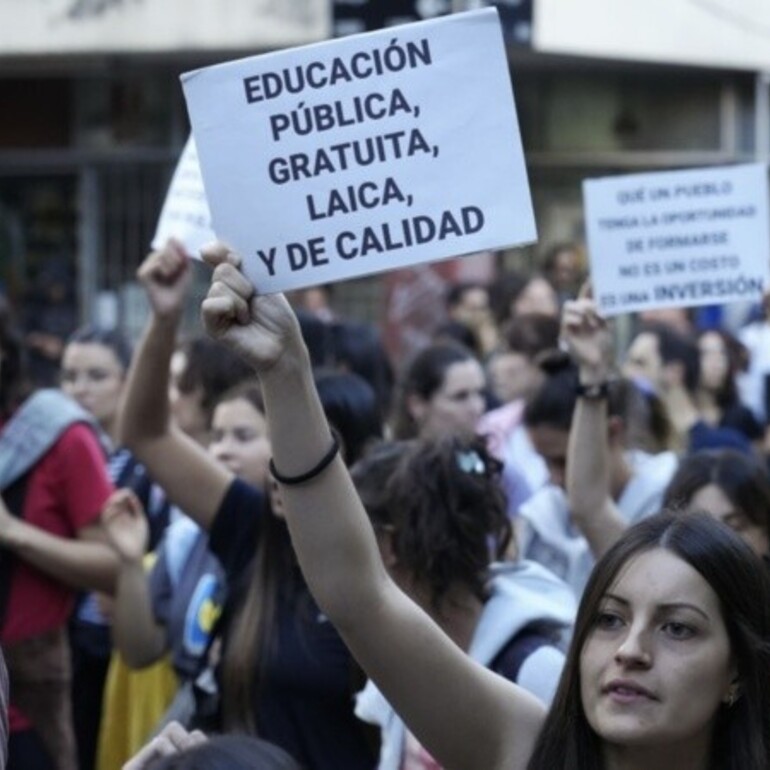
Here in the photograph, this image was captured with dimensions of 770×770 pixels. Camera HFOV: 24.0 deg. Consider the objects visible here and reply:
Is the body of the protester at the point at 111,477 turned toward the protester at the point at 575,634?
no

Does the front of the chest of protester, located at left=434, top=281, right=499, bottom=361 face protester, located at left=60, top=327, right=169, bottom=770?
no

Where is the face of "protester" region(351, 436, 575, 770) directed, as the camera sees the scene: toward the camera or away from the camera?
away from the camera

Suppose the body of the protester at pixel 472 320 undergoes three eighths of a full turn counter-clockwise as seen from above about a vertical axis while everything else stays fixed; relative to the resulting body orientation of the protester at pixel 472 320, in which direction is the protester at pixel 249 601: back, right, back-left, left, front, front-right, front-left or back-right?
back

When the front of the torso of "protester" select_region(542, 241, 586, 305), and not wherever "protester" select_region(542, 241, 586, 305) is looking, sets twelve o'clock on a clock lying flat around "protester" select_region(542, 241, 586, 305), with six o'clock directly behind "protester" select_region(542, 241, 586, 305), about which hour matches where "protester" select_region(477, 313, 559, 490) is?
"protester" select_region(477, 313, 559, 490) is roughly at 12 o'clock from "protester" select_region(542, 241, 586, 305).

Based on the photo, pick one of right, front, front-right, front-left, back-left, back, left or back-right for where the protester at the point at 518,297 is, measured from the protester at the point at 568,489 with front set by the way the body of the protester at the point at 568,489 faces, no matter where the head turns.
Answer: back-right

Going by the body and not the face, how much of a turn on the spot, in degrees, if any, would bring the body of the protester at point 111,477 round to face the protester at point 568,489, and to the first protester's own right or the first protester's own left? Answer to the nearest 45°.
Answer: approximately 90° to the first protester's own left

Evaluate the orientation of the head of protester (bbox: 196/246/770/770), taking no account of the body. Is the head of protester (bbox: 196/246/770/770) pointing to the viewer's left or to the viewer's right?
to the viewer's left

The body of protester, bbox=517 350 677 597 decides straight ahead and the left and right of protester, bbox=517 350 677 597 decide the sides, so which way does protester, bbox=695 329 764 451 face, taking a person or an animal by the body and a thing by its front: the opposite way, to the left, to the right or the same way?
the same way

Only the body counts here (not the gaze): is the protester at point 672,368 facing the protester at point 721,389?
no

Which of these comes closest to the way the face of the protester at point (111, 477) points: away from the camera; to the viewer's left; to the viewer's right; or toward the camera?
toward the camera

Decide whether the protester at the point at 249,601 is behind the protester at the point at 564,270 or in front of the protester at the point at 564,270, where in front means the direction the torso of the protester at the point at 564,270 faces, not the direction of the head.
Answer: in front
